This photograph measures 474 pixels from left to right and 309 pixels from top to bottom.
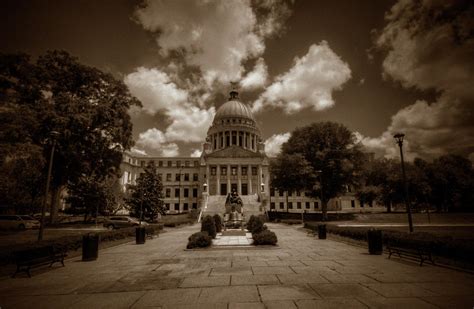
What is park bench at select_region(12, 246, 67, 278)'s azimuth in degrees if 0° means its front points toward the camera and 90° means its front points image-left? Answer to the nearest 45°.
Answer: approximately 315°

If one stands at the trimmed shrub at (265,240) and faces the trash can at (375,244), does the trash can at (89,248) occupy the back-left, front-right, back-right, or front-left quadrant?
back-right

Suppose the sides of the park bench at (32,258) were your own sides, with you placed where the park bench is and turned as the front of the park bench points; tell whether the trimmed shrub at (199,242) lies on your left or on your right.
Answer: on your left

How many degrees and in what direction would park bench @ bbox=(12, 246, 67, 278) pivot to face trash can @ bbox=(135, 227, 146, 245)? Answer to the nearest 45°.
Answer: approximately 90° to its left

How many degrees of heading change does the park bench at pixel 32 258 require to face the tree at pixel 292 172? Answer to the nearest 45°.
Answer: approximately 90° to its left

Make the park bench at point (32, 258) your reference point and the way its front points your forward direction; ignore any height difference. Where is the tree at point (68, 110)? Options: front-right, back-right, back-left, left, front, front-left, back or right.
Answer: back-left

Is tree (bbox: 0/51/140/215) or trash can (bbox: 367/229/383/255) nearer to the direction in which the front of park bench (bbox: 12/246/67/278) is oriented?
the trash can
